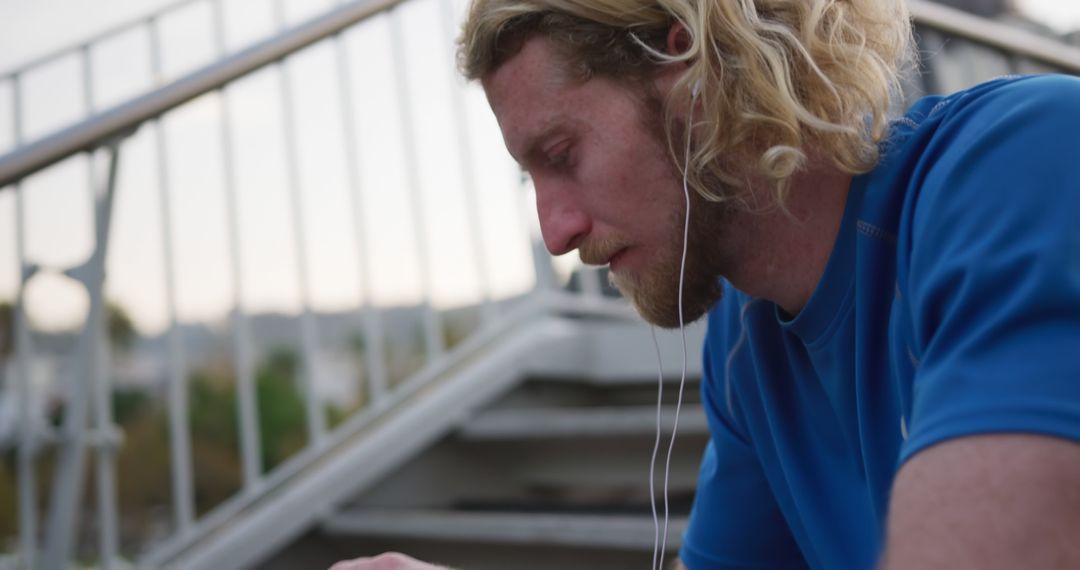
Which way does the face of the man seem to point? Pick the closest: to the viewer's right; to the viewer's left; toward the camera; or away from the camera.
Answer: to the viewer's left

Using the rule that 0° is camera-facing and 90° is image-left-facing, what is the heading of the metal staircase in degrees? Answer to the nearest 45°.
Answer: approximately 0°

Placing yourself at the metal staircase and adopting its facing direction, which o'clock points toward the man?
The man is roughly at 11 o'clock from the metal staircase.
